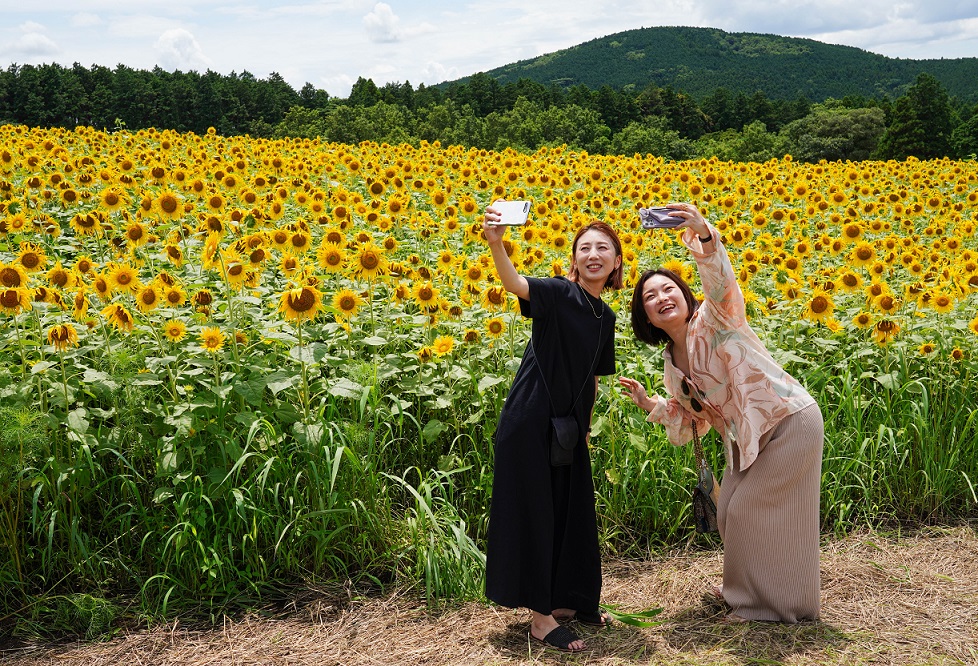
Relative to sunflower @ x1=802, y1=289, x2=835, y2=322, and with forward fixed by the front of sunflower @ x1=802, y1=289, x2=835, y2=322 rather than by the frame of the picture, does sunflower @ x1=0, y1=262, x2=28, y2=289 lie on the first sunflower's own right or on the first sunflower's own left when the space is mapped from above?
on the first sunflower's own right

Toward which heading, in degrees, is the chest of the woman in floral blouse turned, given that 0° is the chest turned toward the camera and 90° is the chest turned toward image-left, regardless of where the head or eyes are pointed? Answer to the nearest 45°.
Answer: approximately 45°

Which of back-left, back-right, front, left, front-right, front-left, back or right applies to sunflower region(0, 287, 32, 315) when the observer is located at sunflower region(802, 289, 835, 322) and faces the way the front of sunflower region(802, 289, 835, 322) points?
front-right

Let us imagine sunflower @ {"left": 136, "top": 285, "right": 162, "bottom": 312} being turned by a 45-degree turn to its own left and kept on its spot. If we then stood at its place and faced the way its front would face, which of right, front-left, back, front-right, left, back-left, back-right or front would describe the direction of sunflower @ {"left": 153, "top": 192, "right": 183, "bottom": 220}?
back-left

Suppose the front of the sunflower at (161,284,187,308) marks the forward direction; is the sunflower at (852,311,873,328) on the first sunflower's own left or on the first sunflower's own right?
on the first sunflower's own left

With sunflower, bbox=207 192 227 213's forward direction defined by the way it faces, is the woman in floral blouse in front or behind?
in front

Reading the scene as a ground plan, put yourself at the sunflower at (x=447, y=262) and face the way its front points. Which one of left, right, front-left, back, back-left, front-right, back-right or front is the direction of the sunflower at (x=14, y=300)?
front-right
